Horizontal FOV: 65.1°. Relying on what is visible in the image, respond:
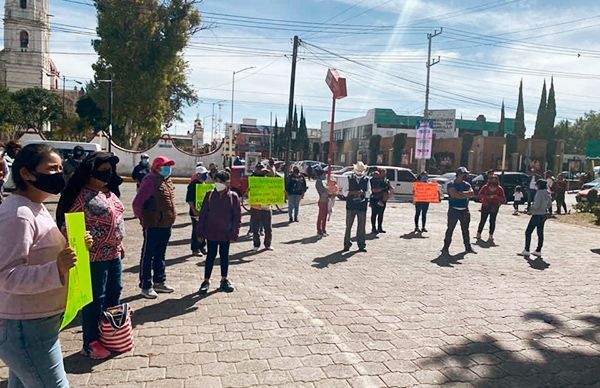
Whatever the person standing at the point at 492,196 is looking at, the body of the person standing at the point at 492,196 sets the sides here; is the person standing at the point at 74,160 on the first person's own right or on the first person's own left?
on the first person's own right

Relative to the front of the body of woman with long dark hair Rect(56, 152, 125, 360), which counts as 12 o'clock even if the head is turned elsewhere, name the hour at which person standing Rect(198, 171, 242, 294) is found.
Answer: The person standing is roughly at 9 o'clock from the woman with long dark hair.

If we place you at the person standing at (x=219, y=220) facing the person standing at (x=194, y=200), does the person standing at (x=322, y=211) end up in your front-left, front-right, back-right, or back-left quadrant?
front-right

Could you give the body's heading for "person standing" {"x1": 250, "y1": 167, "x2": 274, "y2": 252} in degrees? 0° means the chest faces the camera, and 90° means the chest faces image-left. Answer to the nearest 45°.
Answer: approximately 0°

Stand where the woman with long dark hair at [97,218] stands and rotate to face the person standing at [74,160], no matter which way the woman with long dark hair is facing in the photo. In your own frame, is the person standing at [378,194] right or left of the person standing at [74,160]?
right

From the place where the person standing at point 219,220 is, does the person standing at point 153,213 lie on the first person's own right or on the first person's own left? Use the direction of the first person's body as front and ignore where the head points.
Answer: on the first person's own right

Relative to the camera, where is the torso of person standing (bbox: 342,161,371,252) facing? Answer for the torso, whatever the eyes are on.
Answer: toward the camera

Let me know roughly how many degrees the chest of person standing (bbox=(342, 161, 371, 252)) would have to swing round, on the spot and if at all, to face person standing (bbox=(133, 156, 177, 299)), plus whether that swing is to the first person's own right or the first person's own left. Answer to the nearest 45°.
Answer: approximately 45° to the first person's own right

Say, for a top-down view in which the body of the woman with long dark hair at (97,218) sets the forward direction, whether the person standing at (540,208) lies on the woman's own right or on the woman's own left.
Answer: on the woman's own left

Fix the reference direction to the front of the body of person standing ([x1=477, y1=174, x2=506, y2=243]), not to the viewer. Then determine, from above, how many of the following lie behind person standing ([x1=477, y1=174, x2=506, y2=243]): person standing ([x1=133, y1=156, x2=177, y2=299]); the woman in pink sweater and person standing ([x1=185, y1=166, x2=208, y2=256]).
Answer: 0

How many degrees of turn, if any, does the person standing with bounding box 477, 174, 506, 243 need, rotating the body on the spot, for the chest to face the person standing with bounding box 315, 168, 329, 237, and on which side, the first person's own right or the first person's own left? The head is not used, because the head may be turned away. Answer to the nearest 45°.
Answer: approximately 90° to the first person's own right

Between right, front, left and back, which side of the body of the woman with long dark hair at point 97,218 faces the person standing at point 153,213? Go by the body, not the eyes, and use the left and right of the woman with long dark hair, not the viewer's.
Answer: left

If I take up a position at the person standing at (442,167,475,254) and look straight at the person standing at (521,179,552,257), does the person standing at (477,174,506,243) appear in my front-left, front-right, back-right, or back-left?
front-left

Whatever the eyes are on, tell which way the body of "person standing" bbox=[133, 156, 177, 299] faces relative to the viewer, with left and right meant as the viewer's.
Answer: facing the viewer and to the right of the viewer

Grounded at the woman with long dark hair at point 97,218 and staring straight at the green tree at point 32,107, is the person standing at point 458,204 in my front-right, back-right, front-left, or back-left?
front-right

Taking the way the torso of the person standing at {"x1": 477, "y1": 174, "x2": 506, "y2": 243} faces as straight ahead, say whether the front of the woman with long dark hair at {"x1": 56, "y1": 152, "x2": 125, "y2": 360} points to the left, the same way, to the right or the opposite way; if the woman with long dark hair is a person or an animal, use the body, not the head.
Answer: to the left

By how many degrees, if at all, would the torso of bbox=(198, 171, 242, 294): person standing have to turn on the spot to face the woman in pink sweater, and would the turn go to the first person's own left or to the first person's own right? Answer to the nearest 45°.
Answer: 0° — they already face them

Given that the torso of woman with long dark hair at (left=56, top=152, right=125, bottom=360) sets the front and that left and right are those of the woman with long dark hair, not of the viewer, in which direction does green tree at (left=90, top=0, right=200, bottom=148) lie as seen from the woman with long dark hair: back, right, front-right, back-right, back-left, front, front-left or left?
back-left
